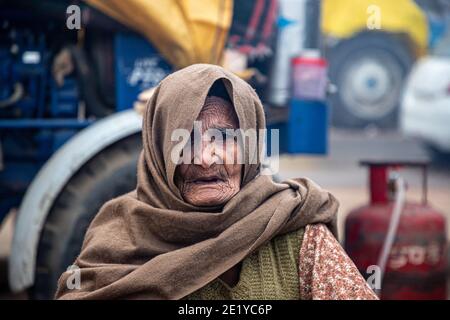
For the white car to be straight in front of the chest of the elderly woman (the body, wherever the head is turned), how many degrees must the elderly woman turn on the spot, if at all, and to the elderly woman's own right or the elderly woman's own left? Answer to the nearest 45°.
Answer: approximately 180°

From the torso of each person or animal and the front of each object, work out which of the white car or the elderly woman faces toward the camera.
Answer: the elderly woman

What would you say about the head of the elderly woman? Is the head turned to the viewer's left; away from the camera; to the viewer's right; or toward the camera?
toward the camera

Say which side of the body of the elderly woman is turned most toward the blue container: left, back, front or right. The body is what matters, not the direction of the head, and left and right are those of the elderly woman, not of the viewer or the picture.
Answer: back

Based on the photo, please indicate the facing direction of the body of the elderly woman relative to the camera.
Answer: toward the camera

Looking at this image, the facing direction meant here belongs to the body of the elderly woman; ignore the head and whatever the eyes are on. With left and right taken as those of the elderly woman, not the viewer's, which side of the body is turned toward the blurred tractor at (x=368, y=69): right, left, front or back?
back
